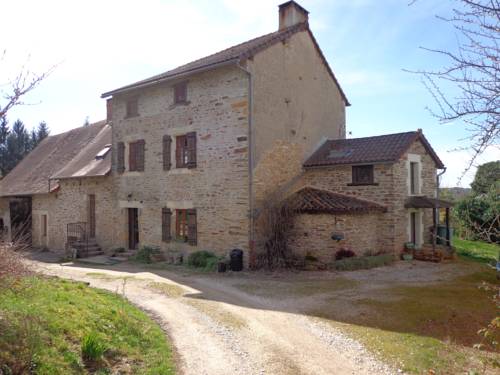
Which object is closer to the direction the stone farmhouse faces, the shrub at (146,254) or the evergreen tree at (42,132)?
the shrub

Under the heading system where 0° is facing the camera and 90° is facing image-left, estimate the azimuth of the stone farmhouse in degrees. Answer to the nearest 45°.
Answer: approximately 45°

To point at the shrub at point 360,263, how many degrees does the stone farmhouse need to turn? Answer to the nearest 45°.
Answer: approximately 90° to its left

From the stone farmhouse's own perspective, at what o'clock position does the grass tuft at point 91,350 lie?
The grass tuft is roughly at 11 o'clock from the stone farmhouse.

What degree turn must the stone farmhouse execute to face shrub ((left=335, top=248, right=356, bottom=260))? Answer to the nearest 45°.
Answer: approximately 90° to its left

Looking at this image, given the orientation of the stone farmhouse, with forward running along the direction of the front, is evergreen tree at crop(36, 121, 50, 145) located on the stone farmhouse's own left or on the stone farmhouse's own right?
on the stone farmhouse's own right
